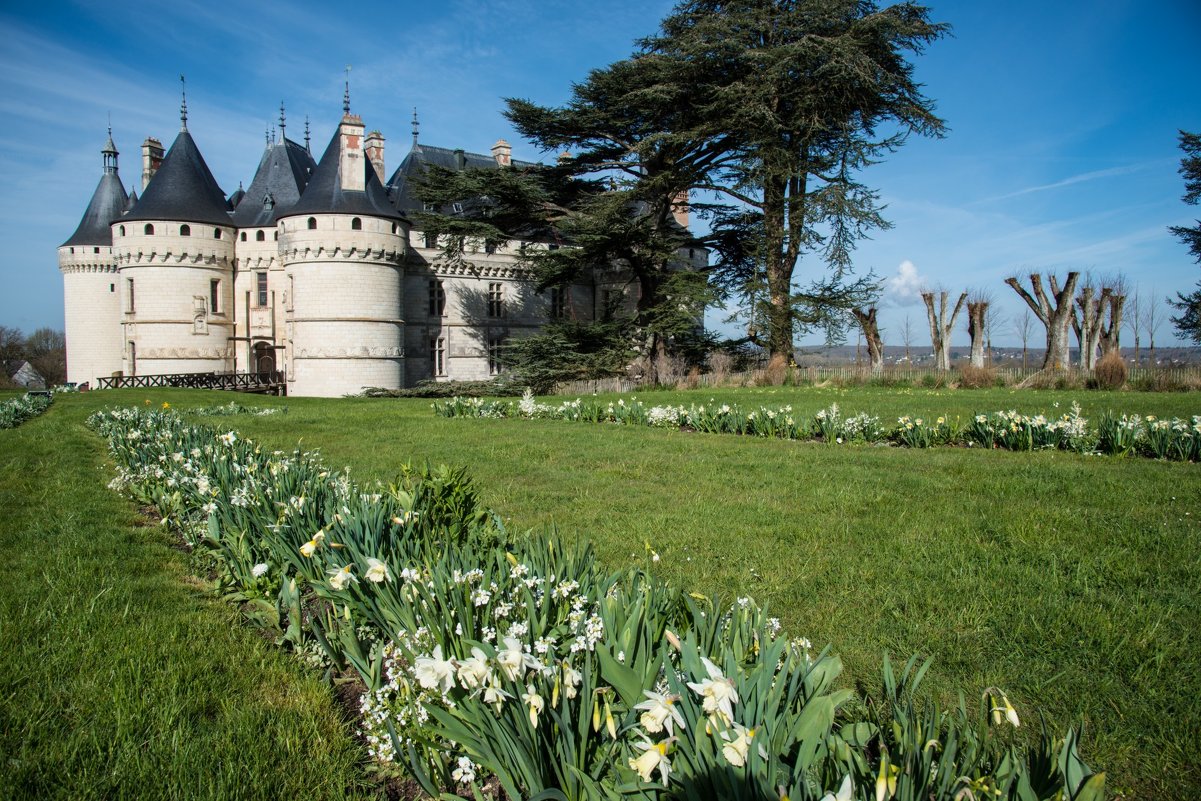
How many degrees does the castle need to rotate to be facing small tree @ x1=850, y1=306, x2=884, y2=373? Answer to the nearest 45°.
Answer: approximately 90° to its left

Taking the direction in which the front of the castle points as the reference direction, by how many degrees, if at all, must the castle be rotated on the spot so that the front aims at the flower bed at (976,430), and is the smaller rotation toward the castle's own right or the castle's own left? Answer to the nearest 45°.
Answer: approximately 45° to the castle's own left

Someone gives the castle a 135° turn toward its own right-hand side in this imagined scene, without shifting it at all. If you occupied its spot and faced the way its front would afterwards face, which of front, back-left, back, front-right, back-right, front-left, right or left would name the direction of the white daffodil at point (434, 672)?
back

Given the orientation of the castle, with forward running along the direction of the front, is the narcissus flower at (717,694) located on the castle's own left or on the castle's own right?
on the castle's own left

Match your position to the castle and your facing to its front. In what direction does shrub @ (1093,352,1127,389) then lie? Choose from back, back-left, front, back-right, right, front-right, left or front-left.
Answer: left

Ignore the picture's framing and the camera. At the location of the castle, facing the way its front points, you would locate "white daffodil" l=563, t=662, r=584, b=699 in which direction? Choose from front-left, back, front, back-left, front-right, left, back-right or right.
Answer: front-left

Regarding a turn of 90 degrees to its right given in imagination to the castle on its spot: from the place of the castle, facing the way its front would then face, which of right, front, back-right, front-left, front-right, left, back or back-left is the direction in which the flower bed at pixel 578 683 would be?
back-left

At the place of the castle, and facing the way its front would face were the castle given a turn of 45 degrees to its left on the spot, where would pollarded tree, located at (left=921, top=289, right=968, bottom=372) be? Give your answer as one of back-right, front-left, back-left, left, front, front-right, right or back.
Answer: front-left

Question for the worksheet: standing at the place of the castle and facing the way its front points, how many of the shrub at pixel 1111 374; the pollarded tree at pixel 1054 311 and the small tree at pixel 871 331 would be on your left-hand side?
3

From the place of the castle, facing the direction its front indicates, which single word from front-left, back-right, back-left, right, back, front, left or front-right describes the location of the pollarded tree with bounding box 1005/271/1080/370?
left

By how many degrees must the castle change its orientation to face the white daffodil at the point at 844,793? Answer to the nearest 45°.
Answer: approximately 45° to its left

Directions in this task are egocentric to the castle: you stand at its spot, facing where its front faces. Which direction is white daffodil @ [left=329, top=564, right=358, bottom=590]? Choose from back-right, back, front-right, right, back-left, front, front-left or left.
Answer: front-left

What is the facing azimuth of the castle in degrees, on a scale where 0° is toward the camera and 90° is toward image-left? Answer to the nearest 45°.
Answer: approximately 45°

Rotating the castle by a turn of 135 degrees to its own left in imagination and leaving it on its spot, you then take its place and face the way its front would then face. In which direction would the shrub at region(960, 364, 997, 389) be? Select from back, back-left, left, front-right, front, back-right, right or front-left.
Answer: front-right
